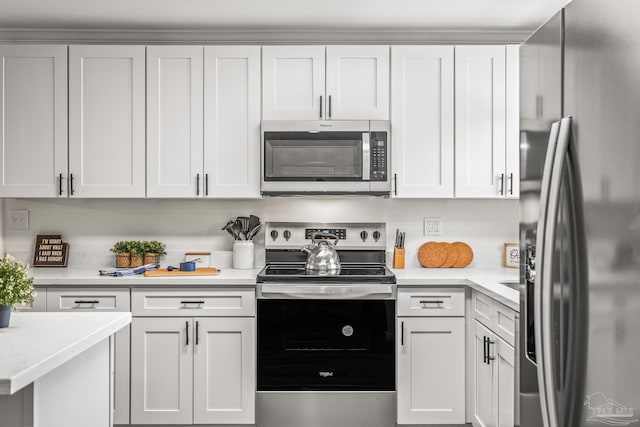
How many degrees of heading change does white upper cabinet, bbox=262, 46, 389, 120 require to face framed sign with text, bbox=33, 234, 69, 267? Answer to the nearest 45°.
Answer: approximately 90° to its right

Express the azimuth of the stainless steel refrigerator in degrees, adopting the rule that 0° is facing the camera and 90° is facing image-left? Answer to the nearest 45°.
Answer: approximately 45°

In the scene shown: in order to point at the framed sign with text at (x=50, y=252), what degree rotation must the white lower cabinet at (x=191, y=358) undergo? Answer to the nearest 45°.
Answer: approximately 135° to its right

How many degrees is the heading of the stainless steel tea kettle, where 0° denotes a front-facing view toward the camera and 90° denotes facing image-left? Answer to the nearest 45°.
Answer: approximately 90°

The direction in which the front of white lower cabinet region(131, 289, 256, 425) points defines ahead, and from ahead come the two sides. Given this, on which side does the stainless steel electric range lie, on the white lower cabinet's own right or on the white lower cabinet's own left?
on the white lower cabinet's own left

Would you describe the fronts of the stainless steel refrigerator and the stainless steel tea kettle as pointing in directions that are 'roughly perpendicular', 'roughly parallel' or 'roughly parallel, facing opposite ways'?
roughly parallel

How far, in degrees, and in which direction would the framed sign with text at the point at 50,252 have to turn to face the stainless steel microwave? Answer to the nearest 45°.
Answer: approximately 45° to its left

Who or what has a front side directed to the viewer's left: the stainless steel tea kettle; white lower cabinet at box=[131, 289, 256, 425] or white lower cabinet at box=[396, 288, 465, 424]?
the stainless steel tea kettle

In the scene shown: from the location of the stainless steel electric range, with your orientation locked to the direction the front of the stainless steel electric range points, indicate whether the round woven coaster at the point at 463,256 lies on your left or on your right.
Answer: on your left

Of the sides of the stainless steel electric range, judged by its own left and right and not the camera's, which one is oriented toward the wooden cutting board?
right

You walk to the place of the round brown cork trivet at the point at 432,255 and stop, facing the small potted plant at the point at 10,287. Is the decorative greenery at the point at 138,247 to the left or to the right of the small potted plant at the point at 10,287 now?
right

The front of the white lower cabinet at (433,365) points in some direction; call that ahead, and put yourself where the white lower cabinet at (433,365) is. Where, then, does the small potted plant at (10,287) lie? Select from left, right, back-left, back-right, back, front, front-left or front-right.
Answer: front-right

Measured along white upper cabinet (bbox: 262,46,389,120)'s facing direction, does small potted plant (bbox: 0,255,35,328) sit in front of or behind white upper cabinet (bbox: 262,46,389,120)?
in front

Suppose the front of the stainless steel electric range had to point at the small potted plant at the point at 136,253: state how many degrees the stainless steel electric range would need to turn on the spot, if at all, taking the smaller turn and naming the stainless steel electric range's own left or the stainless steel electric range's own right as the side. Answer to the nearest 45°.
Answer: approximately 90° to the stainless steel electric range's own right

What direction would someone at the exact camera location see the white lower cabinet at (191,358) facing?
facing the viewer
